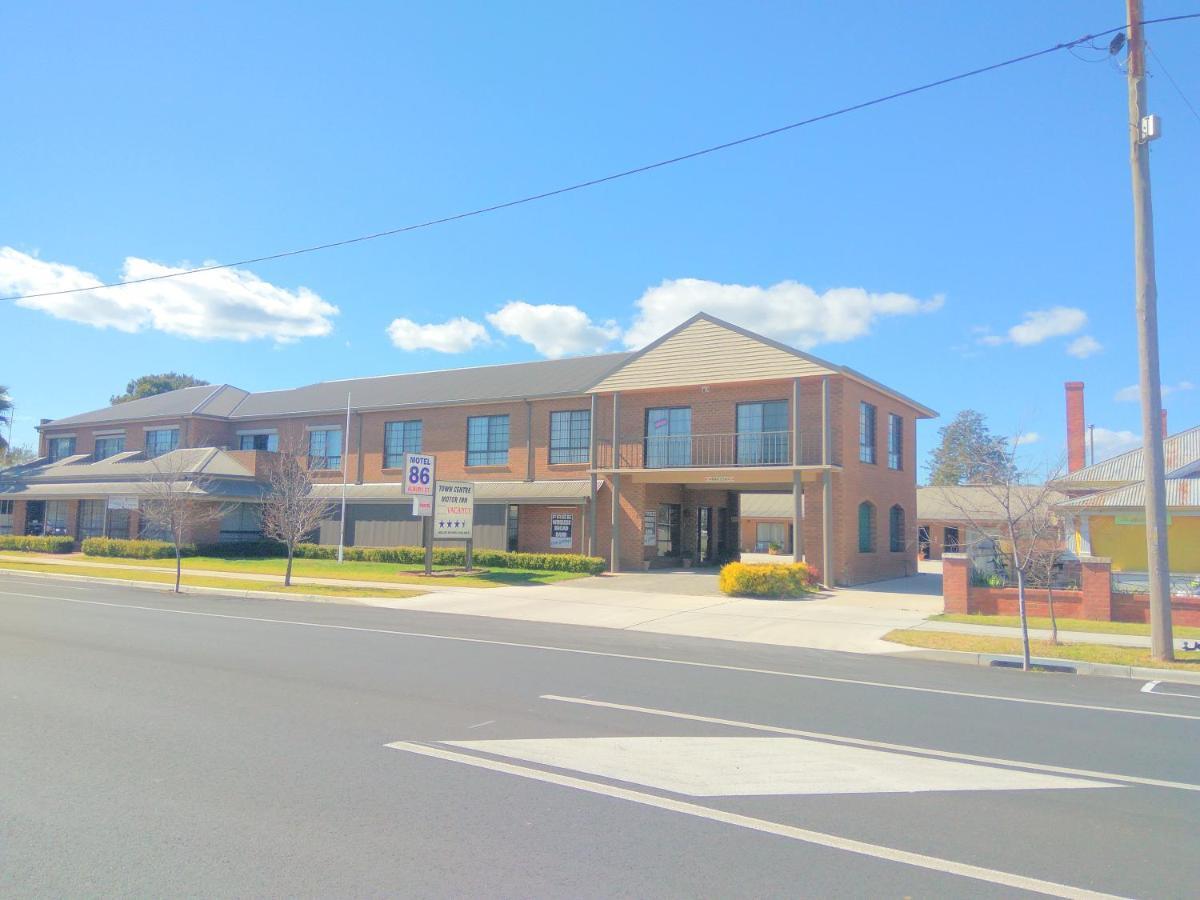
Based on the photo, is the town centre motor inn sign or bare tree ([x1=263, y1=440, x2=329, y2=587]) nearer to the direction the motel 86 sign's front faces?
the bare tree

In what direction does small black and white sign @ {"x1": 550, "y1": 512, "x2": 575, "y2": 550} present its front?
toward the camera

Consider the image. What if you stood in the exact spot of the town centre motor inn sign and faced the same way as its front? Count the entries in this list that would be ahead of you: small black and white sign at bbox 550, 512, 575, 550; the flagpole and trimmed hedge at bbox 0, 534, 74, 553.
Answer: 0

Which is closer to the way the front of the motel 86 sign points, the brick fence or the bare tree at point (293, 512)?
the brick fence

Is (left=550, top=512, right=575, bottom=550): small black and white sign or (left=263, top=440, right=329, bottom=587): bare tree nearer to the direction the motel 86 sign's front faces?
the bare tree

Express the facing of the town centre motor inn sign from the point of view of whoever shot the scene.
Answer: facing the viewer

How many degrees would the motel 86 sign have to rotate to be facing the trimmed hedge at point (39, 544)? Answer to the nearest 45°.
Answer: approximately 135° to its right

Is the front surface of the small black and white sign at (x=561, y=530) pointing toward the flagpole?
no

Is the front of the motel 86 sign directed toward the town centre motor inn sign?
no

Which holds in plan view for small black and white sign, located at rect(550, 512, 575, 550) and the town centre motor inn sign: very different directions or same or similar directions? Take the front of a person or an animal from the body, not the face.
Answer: same or similar directions

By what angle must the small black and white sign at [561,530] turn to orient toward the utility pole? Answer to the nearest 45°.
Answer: approximately 45° to its left

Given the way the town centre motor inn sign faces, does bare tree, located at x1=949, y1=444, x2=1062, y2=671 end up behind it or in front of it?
in front

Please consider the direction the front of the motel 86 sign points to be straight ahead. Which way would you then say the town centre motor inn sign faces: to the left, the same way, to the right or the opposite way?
the same way

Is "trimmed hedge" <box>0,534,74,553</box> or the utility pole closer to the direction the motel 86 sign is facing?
the utility pole

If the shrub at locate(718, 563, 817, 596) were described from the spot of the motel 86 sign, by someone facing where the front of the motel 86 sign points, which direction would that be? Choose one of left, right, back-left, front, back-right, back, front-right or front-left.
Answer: front-left

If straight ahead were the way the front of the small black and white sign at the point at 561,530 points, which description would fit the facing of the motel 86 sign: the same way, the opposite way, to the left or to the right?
the same way

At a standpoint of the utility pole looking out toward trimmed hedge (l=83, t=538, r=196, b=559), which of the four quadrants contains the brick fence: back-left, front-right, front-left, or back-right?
front-right

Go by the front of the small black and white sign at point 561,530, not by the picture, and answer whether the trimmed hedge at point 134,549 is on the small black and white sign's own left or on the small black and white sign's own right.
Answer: on the small black and white sign's own right

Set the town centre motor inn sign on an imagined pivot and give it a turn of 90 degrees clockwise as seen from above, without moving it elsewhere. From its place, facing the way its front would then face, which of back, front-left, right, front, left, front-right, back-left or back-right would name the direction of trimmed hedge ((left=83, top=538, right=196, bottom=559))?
front-right
